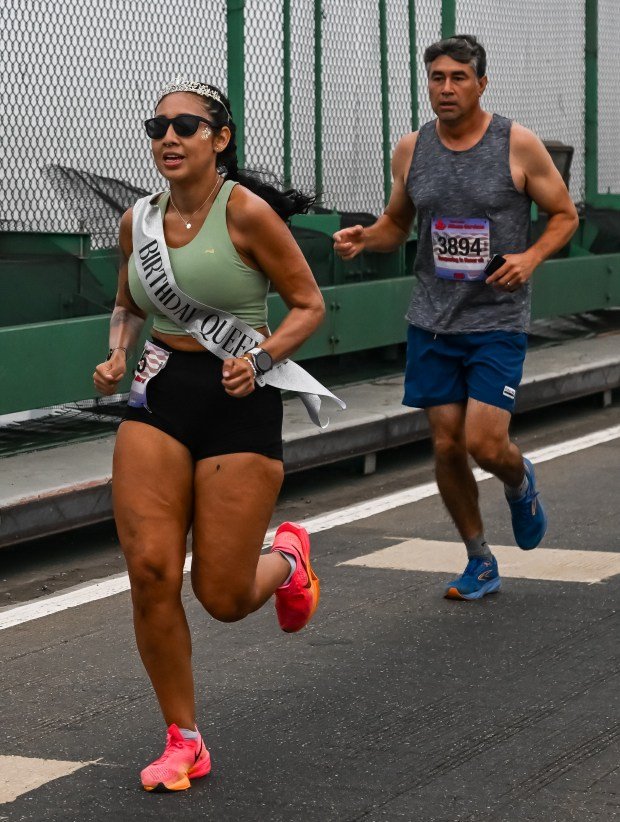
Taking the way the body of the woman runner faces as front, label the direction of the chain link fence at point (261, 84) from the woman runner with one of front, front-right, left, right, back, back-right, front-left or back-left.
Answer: back-right

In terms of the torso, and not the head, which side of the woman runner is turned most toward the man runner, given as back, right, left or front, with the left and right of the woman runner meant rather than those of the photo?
back

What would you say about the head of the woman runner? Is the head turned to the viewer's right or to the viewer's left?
to the viewer's left

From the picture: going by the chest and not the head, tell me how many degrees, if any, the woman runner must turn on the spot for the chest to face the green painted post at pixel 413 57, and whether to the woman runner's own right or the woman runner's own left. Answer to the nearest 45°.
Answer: approximately 135° to the woman runner's own right

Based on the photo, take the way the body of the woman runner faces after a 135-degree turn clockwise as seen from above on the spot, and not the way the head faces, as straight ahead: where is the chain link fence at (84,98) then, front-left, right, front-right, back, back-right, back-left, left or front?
front

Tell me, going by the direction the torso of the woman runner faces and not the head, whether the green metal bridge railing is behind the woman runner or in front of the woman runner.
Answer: behind

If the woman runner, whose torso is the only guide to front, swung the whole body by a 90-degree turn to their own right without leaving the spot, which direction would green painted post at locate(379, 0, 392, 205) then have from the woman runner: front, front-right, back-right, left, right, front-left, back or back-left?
front-right

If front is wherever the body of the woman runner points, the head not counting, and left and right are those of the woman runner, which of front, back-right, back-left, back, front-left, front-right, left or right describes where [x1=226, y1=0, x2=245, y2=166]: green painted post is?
back-right

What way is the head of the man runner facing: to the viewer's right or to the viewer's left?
to the viewer's left
